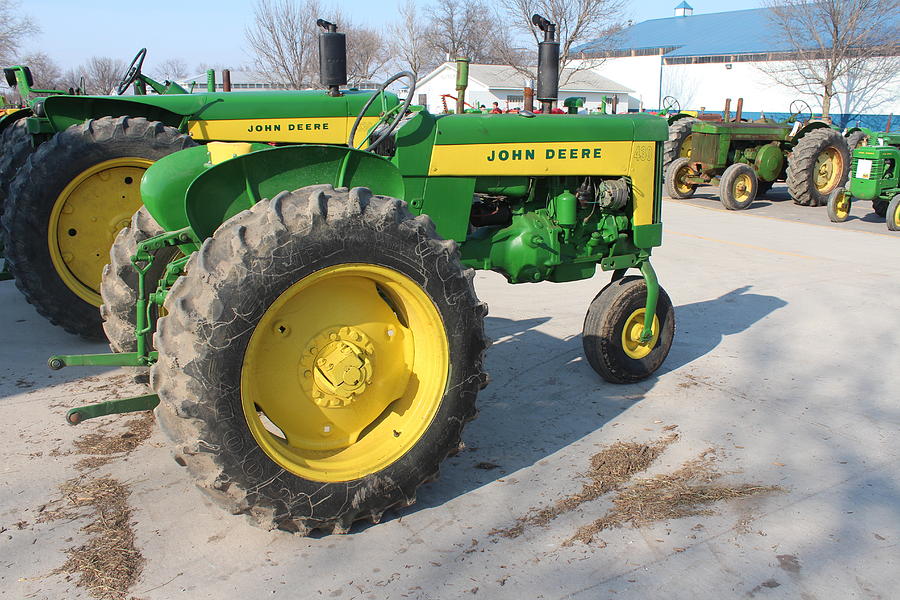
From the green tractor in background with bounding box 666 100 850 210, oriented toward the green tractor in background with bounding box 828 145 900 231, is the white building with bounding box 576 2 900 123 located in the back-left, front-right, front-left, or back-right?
back-left

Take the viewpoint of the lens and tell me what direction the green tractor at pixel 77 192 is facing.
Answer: facing to the right of the viewer

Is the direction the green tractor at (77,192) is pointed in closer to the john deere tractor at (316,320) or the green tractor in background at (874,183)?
the green tractor in background

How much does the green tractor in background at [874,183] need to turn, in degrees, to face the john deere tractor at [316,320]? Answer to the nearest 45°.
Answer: approximately 45° to its left

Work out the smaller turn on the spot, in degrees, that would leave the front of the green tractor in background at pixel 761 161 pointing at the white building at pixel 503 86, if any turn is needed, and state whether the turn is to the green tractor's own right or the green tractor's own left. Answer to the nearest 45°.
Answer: approximately 90° to the green tractor's own right

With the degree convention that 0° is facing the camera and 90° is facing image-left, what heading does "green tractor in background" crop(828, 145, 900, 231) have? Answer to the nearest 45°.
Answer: approximately 45°

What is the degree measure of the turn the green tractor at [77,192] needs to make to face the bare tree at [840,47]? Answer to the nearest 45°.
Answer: approximately 45° to its left

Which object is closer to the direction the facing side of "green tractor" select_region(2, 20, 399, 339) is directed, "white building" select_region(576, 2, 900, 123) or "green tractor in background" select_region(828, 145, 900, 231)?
the green tractor in background

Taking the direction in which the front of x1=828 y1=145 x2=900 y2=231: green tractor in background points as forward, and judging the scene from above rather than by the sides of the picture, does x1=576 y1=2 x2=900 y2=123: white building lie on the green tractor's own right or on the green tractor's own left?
on the green tractor's own right

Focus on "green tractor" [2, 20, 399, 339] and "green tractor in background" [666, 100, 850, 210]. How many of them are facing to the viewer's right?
1

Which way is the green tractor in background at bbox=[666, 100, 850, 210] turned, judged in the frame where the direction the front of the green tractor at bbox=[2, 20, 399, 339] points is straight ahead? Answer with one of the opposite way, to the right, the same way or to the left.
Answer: the opposite way

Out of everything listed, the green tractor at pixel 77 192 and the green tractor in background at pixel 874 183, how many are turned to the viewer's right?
1

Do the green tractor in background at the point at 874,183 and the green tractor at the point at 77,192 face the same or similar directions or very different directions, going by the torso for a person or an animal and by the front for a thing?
very different directions
